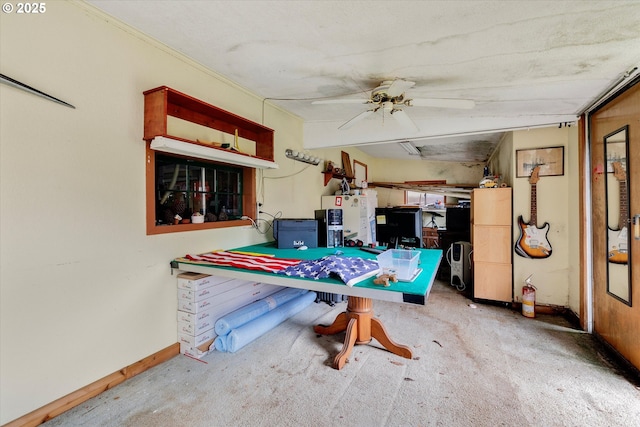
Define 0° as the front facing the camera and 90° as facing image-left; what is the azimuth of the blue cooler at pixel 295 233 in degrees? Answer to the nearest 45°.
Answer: approximately 0°

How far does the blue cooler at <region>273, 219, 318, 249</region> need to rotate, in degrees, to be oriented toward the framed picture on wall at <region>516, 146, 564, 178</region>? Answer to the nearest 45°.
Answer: approximately 90° to its left

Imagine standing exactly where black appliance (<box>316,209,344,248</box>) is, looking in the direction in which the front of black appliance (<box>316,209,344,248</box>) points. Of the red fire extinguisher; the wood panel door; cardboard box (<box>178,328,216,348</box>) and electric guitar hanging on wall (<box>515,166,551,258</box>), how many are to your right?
1

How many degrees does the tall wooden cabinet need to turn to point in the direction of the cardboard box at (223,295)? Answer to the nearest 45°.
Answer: approximately 45° to its right

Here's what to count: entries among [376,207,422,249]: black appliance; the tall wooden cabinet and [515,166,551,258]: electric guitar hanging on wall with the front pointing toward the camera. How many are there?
3

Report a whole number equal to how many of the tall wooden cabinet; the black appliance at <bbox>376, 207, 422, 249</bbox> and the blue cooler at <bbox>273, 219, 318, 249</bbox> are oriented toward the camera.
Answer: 3

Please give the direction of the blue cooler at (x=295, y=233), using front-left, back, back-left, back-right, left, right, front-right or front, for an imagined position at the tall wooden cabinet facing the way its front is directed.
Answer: front-right

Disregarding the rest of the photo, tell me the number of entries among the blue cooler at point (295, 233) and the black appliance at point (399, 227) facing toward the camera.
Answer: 2

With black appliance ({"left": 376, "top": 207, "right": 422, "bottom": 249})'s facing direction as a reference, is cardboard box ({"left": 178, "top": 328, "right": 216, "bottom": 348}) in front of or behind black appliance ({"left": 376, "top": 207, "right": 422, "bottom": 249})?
in front

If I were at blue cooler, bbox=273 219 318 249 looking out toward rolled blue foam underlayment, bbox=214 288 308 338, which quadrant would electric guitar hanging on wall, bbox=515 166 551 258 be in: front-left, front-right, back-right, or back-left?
back-left

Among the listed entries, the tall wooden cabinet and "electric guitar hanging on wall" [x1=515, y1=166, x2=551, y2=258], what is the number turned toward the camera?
2

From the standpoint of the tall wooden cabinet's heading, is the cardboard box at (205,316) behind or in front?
in front

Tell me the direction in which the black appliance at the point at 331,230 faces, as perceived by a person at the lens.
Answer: facing the viewer and to the right of the viewer
